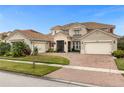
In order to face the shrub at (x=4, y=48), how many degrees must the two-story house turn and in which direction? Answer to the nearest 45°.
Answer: approximately 90° to its right

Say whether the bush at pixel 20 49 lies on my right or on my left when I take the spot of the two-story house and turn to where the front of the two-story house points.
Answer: on my right

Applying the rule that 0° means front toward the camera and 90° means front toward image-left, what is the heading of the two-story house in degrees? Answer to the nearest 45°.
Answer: approximately 0°

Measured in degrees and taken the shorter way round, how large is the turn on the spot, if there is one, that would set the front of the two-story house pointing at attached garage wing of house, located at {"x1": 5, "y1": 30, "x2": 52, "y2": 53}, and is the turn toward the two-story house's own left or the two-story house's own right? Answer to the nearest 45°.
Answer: approximately 90° to the two-story house's own right
